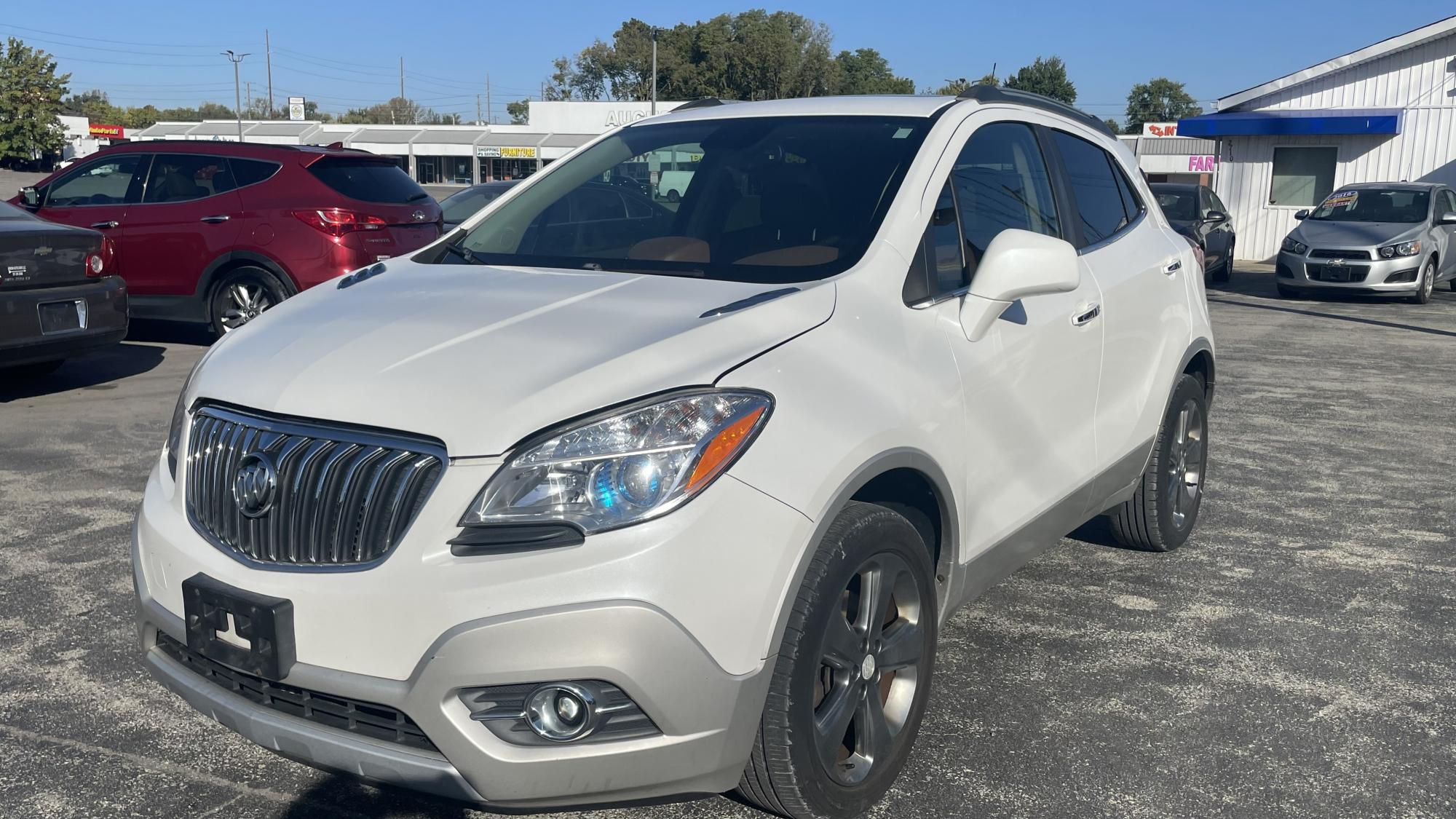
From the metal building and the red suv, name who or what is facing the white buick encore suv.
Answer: the metal building

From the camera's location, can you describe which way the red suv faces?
facing away from the viewer and to the left of the viewer

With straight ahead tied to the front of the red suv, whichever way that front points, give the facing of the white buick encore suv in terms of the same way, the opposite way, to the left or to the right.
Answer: to the left

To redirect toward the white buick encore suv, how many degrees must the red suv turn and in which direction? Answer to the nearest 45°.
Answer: approximately 135° to its left

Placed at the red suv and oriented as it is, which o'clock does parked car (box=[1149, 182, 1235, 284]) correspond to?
The parked car is roughly at 4 o'clock from the red suv.

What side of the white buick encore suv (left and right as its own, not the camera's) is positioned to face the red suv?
right
